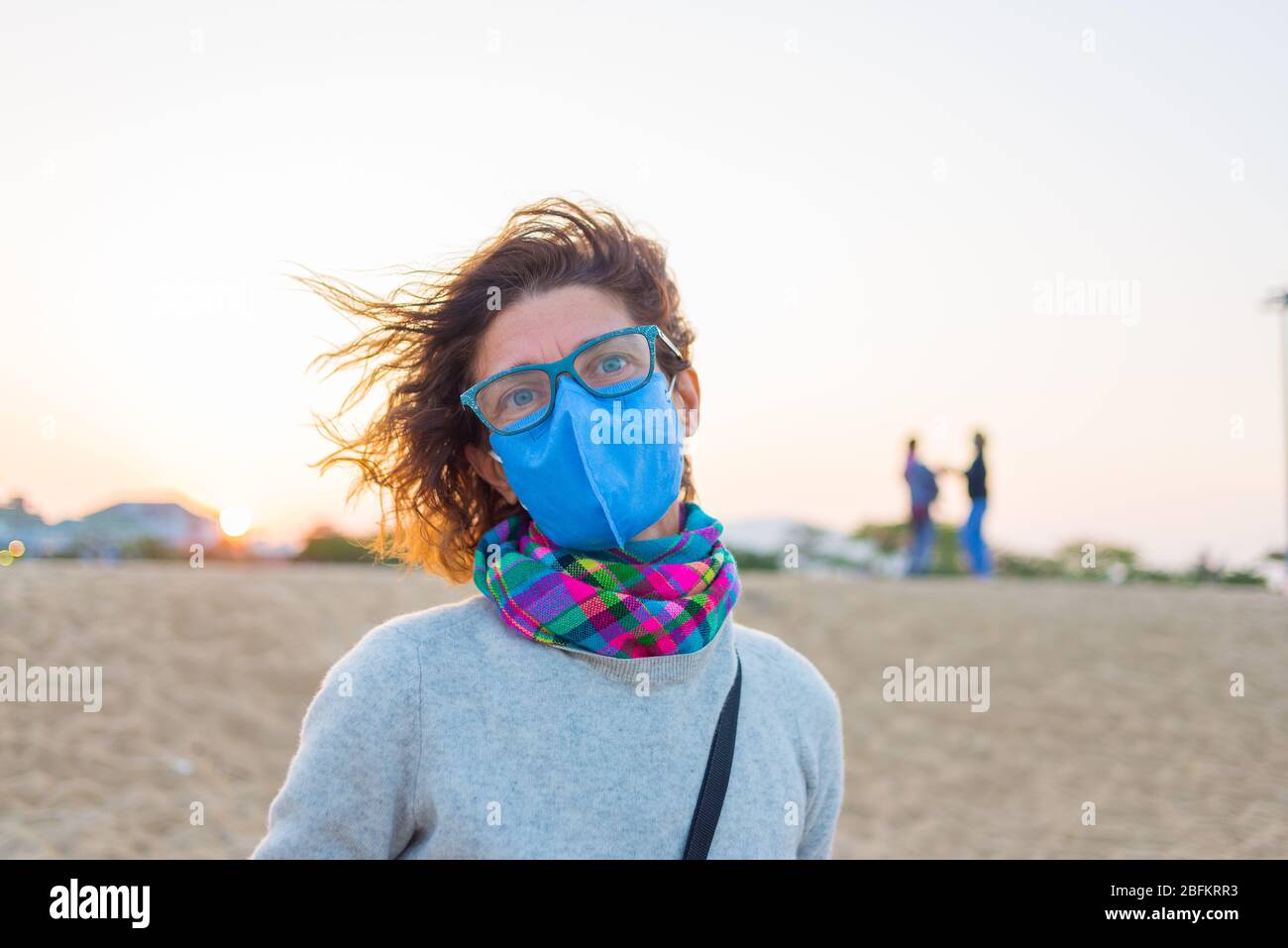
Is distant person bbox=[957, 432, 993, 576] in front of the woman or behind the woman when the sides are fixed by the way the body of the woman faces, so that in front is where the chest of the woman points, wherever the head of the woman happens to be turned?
behind

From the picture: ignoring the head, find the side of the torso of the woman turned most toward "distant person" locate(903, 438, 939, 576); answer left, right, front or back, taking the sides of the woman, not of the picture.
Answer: back

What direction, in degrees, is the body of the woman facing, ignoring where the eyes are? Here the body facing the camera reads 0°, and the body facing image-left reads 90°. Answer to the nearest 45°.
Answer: approximately 0°
